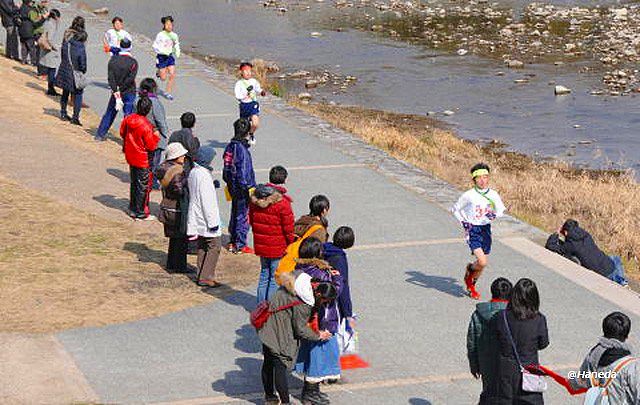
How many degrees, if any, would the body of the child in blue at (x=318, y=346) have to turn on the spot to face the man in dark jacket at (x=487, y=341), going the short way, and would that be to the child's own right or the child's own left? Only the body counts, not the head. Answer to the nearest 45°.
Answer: approximately 90° to the child's own right

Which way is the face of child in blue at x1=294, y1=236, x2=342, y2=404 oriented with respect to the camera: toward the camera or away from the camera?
away from the camera

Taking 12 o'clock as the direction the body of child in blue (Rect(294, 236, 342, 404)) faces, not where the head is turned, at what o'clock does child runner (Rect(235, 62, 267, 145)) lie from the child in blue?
The child runner is roughly at 10 o'clock from the child in blue.

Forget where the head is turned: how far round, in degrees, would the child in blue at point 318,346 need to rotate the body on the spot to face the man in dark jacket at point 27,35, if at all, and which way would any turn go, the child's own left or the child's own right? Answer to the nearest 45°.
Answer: approximately 90° to the child's own left

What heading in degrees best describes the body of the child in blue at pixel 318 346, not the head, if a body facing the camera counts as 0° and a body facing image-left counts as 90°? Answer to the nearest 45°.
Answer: approximately 225°

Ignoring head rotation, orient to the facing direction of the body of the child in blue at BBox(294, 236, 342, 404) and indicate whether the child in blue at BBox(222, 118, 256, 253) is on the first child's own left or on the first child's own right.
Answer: on the first child's own left

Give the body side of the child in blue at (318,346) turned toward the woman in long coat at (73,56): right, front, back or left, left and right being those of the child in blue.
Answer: left
